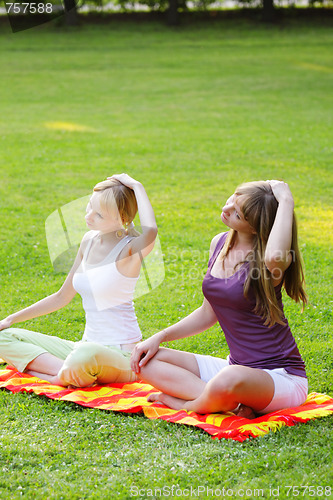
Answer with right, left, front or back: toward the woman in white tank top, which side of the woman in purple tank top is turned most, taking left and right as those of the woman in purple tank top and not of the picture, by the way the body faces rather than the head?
right

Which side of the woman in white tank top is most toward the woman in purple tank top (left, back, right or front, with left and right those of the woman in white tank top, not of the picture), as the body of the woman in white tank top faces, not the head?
left

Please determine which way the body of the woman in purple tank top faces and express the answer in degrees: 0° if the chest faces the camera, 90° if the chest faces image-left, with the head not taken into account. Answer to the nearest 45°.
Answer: approximately 45°

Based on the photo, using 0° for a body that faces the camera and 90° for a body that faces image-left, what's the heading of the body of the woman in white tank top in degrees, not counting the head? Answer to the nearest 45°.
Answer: approximately 45°
